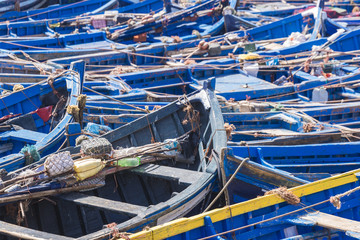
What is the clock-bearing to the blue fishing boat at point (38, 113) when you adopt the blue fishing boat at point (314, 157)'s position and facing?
the blue fishing boat at point (38, 113) is roughly at 12 o'clock from the blue fishing boat at point (314, 157).

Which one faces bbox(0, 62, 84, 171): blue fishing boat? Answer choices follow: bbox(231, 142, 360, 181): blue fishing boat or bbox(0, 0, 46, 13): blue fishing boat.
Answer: bbox(231, 142, 360, 181): blue fishing boat

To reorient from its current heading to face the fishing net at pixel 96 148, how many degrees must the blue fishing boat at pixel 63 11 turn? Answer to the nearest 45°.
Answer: approximately 90° to its right

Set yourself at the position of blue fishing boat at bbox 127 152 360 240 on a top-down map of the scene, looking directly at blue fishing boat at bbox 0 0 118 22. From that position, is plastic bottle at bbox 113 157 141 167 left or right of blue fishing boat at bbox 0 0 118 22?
left

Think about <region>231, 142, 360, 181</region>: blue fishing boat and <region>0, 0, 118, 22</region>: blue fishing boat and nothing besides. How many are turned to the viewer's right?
1

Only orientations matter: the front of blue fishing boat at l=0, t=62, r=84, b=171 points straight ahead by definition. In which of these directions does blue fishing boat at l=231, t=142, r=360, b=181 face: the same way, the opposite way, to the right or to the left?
to the left

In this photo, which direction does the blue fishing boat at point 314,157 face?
to the viewer's left

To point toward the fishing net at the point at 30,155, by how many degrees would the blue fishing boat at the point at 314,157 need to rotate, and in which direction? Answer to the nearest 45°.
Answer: approximately 45° to its left

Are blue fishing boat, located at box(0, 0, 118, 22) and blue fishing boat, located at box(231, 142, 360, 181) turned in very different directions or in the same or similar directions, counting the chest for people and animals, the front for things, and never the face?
very different directions
